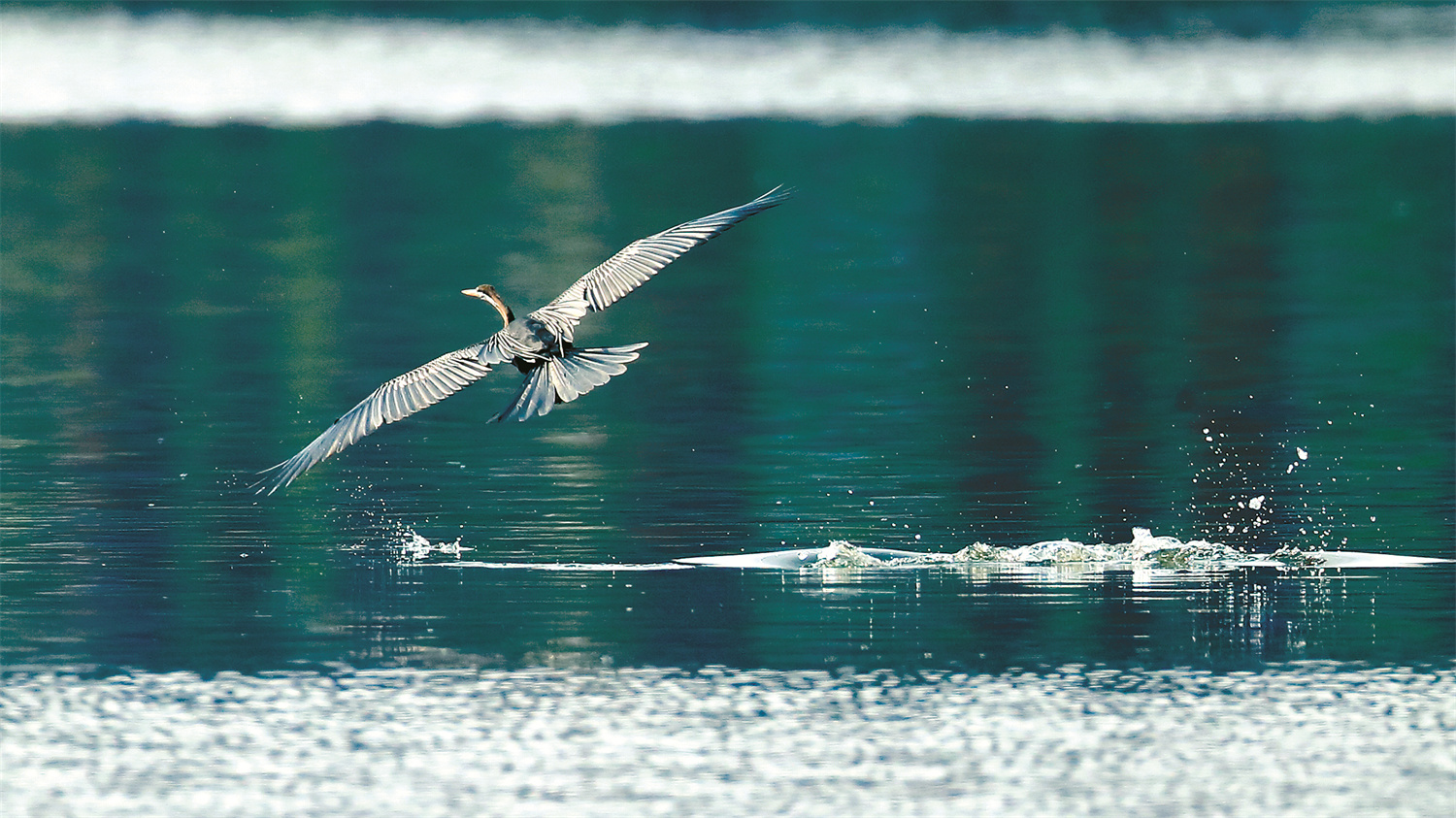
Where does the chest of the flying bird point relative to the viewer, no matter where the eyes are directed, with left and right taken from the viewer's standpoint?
facing away from the viewer and to the left of the viewer
